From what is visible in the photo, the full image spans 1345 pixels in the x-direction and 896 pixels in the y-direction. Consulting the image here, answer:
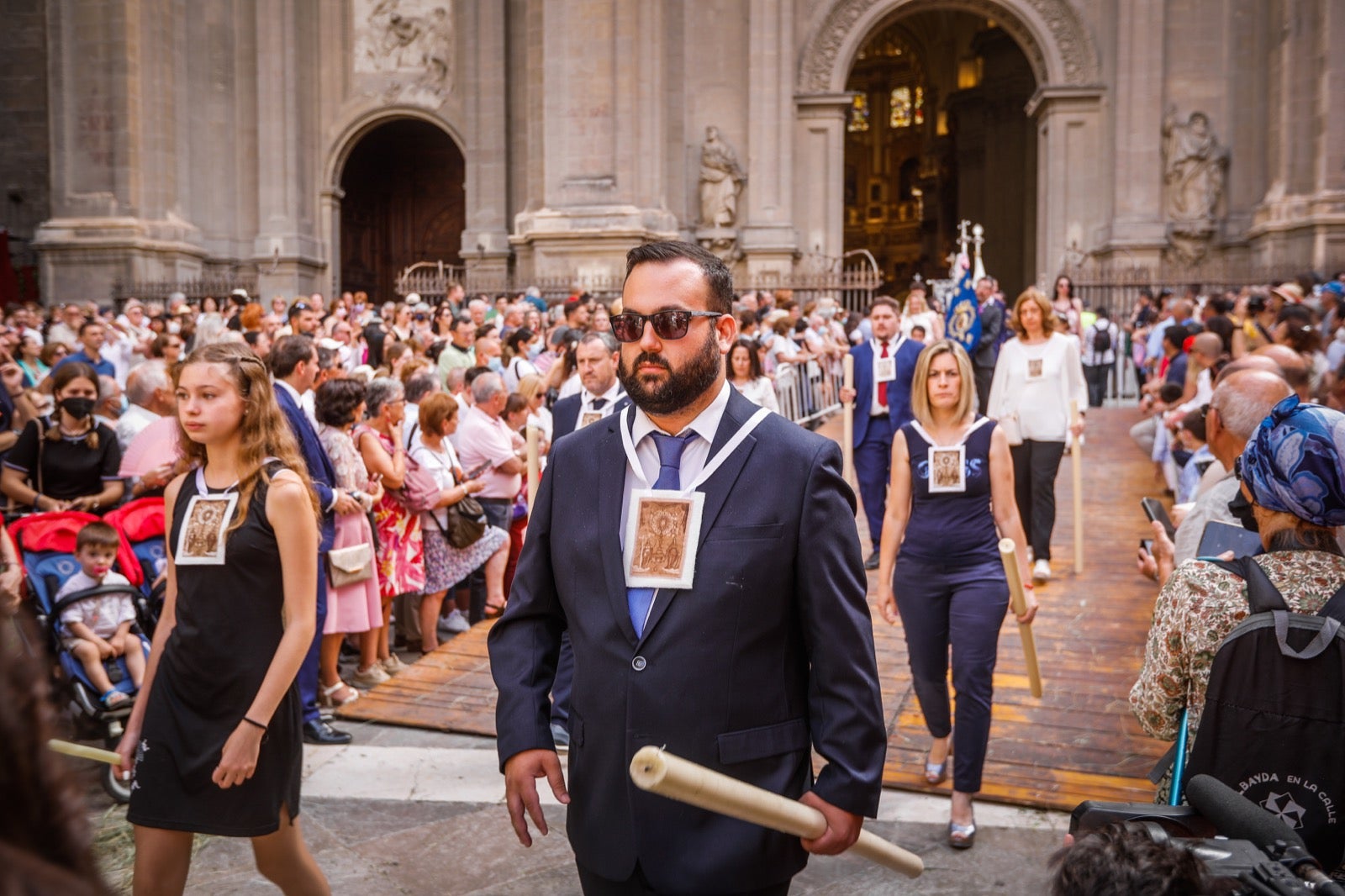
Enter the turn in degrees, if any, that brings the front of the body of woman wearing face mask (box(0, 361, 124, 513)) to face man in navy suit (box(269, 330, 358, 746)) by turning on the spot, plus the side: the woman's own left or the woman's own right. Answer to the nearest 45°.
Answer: approximately 45° to the woman's own left

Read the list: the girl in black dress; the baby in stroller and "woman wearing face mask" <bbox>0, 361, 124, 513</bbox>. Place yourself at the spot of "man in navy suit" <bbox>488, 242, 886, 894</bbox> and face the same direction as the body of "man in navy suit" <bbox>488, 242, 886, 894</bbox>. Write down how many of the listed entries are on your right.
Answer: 3

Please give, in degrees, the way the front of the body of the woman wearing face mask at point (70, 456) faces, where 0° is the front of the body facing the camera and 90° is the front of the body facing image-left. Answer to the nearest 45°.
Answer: approximately 0°

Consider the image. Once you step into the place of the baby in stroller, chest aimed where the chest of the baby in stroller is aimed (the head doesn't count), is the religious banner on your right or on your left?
on your left

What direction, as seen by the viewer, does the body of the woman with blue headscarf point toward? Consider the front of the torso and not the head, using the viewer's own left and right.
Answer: facing away from the viewer and to the left of the viewer

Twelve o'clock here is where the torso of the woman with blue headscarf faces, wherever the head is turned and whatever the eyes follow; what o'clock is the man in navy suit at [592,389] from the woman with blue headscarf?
The man in navy suit is roughly at 12 o'clock from the woman with blue headscarf.

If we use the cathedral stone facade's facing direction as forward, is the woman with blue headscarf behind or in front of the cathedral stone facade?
in front

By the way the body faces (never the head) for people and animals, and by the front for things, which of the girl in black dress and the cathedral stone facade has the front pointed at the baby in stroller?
the cathedral stone facade

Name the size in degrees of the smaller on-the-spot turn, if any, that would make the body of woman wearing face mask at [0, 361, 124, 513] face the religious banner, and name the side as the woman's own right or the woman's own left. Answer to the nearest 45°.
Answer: approximately 90° to the woman's own left

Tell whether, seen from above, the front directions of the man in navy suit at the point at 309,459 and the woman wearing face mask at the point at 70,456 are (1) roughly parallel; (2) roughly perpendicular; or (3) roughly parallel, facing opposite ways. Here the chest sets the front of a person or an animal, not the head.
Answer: roughly perpendicular
